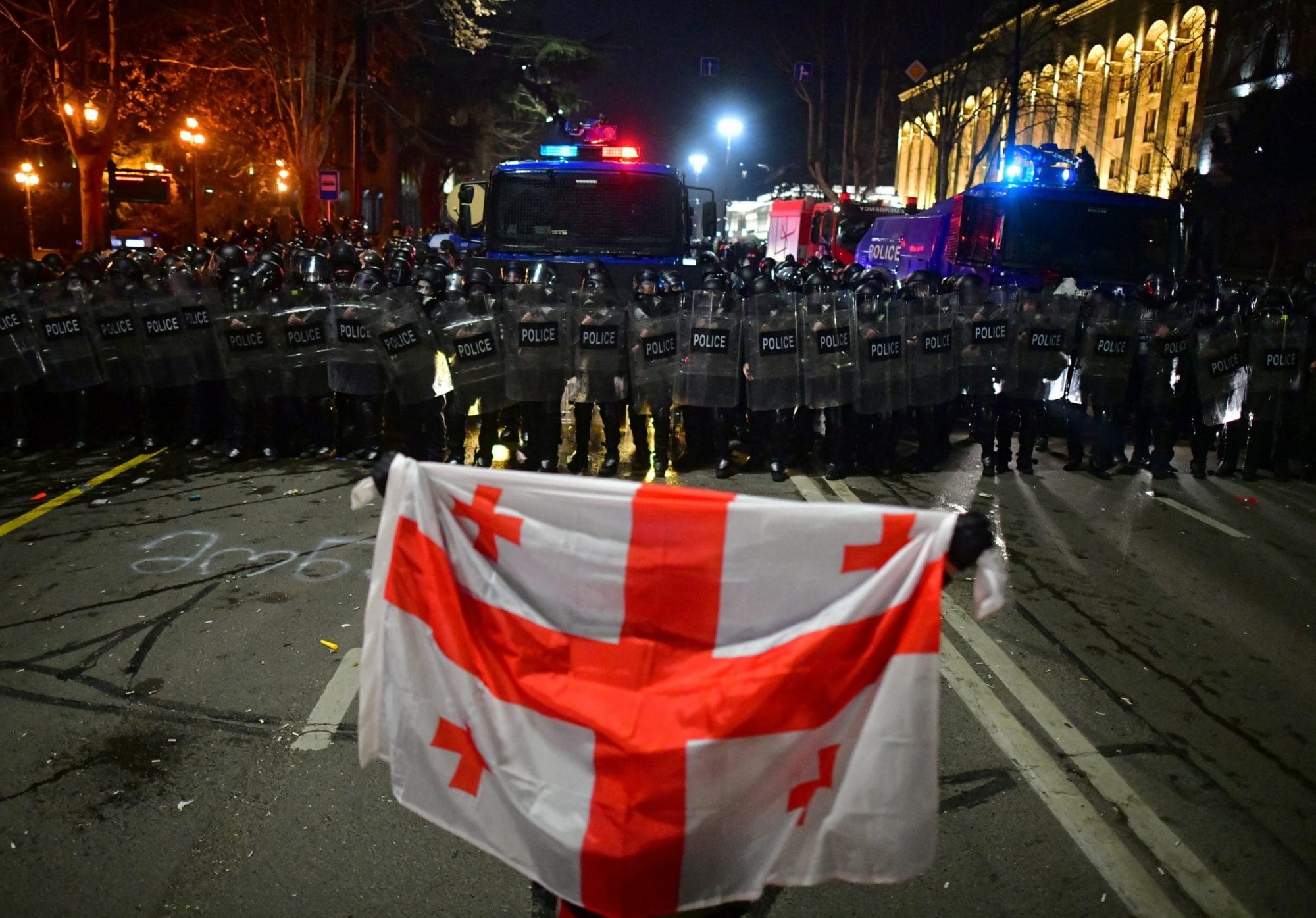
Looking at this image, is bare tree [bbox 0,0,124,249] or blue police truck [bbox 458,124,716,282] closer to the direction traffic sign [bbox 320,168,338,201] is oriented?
the blue police truck

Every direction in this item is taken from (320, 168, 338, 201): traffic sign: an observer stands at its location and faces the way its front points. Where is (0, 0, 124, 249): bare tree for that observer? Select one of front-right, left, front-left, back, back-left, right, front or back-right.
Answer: right

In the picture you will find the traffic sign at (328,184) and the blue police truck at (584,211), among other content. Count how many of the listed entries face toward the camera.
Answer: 2

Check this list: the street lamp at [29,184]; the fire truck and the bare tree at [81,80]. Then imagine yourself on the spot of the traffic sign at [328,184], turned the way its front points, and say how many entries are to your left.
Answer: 1

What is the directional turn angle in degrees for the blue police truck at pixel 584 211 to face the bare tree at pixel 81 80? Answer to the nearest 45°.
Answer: approximately 135° to its right

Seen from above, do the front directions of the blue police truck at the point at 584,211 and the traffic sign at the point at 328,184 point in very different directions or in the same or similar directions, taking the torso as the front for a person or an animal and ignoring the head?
same or similar directions

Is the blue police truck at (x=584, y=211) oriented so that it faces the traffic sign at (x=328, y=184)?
no

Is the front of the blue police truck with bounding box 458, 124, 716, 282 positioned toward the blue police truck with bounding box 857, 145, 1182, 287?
no

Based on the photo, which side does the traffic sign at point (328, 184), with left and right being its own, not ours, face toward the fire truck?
left

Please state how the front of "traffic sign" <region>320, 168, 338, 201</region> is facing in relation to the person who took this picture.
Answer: facing the viewer

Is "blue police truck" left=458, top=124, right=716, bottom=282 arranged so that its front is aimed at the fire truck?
no

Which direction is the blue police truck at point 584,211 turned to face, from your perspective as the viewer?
facing the viewer

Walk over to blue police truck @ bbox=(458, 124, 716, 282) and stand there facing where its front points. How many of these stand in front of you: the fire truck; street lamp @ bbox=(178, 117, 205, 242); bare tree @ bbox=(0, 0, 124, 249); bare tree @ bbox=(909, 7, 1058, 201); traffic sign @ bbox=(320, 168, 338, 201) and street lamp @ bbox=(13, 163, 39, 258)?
0

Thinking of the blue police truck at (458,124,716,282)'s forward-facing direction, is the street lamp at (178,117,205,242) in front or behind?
behind
